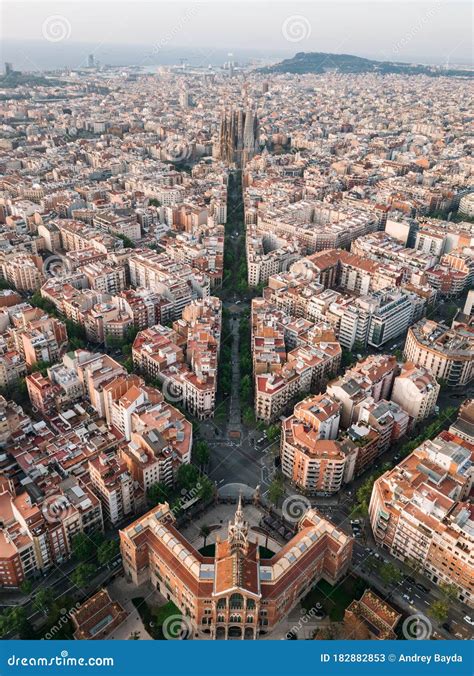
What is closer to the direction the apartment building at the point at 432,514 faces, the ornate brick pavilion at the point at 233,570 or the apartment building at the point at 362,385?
the ornate brick pavilion

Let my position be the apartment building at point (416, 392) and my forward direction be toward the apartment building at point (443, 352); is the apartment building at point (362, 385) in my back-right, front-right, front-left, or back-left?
back-left

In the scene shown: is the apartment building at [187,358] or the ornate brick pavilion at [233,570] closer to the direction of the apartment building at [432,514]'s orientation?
the ornate brick pavilion

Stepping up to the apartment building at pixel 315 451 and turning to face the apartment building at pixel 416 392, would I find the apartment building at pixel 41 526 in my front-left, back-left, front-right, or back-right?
back-left

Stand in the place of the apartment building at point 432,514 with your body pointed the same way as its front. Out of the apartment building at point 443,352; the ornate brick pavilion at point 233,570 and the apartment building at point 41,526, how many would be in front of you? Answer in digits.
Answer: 2

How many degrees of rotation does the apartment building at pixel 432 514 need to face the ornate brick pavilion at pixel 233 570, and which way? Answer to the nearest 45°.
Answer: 0° — it already faces it

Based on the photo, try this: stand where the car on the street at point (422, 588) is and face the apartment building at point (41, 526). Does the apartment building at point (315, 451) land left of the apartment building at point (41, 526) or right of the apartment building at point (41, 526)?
right

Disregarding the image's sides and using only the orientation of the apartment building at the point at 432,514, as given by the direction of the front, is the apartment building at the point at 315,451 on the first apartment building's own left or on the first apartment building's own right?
on the first apartment building's own right

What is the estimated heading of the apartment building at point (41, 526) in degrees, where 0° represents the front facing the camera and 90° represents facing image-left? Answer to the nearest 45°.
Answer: approximately 315°
